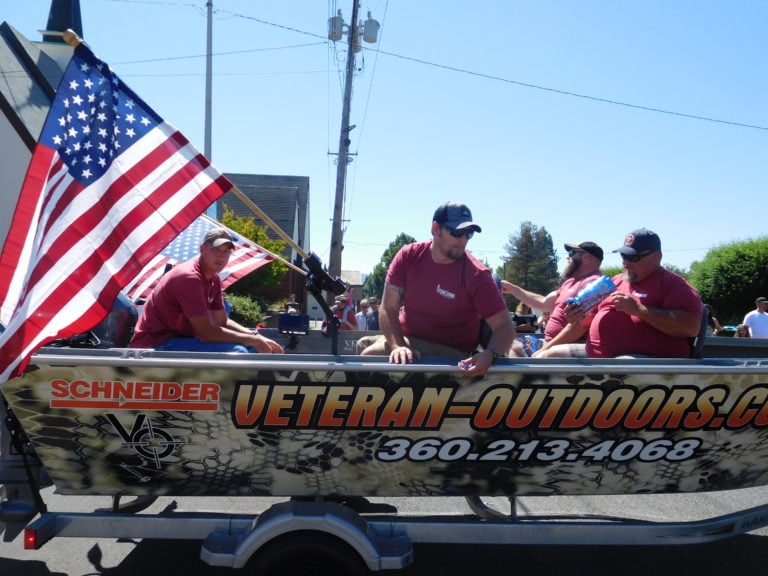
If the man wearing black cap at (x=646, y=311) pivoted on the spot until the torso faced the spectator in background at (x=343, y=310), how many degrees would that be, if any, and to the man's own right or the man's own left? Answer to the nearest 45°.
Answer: approximately 90° to the man's own right

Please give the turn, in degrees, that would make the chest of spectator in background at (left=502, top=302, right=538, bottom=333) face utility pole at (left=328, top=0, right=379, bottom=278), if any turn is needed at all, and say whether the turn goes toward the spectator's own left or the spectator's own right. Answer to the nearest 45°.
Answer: approximately 135° to the spectator's own right

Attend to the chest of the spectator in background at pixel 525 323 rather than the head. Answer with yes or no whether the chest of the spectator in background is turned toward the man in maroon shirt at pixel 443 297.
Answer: yes

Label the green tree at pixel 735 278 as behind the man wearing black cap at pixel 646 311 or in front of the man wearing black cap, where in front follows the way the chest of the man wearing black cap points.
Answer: behind

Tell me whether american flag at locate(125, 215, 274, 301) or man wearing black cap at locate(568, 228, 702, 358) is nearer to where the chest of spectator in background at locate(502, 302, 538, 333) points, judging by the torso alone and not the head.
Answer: the man wearing black cap

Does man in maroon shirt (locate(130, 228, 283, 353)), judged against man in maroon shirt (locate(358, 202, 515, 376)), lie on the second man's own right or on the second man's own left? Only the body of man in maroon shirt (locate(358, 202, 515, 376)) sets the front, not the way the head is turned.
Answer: on the second man's own right

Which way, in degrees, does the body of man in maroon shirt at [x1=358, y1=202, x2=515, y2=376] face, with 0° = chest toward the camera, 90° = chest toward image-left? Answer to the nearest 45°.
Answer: approximately 0°

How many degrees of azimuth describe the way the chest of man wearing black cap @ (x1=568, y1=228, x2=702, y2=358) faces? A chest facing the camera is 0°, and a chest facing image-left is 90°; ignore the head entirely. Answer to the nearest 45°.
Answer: approximately 45°

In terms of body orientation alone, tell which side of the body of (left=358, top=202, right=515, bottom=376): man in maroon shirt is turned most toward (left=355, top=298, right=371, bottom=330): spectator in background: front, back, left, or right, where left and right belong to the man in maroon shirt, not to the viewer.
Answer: back

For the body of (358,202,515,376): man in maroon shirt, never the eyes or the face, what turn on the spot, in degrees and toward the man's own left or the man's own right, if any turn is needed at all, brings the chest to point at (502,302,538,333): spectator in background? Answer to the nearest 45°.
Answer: approximately 180°
